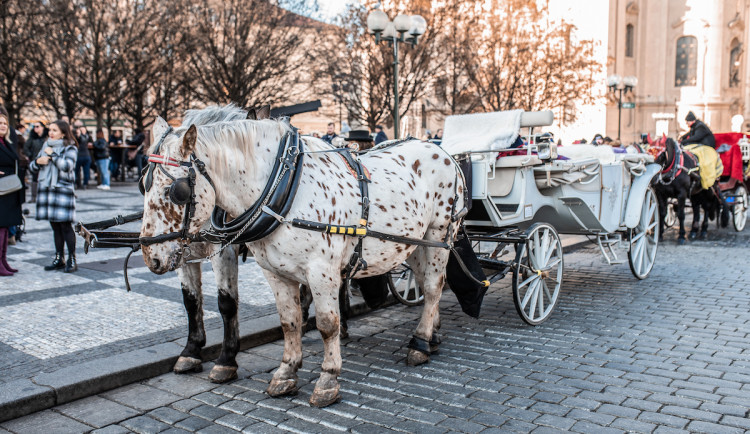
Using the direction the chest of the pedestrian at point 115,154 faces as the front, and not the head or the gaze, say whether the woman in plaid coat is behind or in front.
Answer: in front

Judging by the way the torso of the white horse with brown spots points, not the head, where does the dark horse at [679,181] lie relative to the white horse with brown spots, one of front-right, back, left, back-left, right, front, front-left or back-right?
back

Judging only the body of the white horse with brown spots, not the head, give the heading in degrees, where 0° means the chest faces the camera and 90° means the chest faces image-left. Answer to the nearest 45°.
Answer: approximately 45°

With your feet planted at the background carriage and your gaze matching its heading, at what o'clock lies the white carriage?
The white carriage is roughly at 11 o'clock from the background carriage.

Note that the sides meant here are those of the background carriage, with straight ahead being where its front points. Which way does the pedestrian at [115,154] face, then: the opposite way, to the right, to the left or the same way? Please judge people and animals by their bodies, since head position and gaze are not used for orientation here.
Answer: to the left

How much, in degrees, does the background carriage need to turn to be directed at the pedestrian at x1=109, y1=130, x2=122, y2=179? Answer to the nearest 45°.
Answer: approximately 45° to its right

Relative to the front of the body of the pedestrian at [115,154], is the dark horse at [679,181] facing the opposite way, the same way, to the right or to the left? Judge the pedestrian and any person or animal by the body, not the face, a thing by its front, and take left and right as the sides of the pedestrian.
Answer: to the right

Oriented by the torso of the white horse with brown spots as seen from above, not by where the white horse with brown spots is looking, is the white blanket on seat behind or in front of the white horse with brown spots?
behind

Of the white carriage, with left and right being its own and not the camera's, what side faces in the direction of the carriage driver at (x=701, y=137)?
back
